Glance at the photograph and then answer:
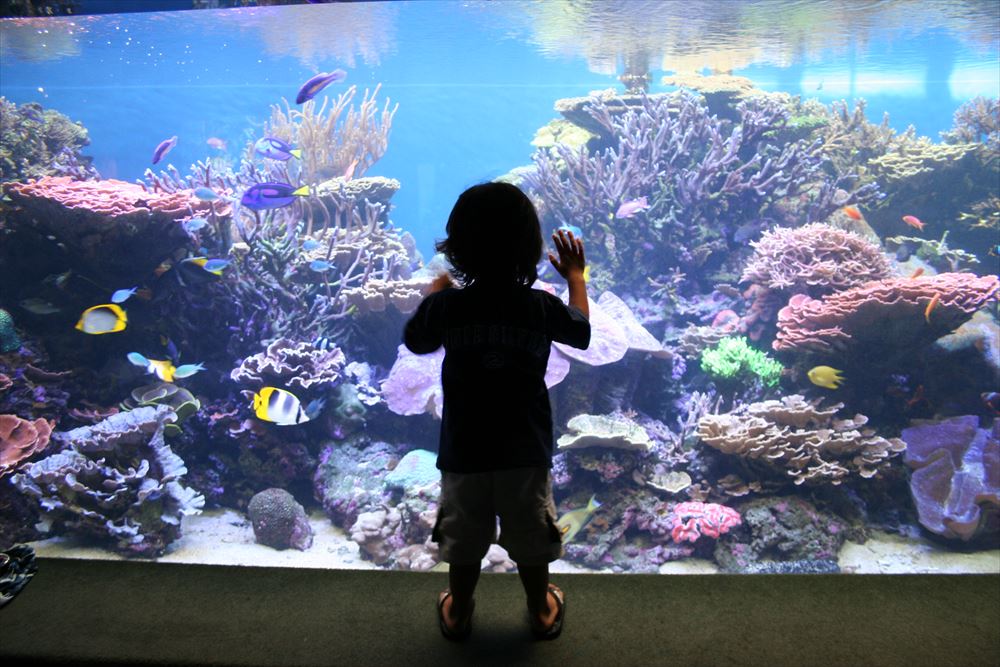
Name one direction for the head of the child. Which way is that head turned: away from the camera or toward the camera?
away from the camera

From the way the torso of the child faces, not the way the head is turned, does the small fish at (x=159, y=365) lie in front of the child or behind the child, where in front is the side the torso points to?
in front

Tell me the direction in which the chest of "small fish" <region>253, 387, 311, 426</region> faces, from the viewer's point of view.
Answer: to the viewer's right

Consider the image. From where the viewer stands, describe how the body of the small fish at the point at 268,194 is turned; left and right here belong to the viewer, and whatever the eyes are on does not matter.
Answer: facing to the left of the viewer

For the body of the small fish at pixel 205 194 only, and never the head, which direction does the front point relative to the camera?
to the viewer's left

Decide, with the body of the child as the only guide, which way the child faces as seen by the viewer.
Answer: away from the camera

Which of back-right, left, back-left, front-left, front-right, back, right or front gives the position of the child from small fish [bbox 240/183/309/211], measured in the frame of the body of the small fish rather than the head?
left

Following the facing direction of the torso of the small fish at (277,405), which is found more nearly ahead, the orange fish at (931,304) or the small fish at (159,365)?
the orange fish
